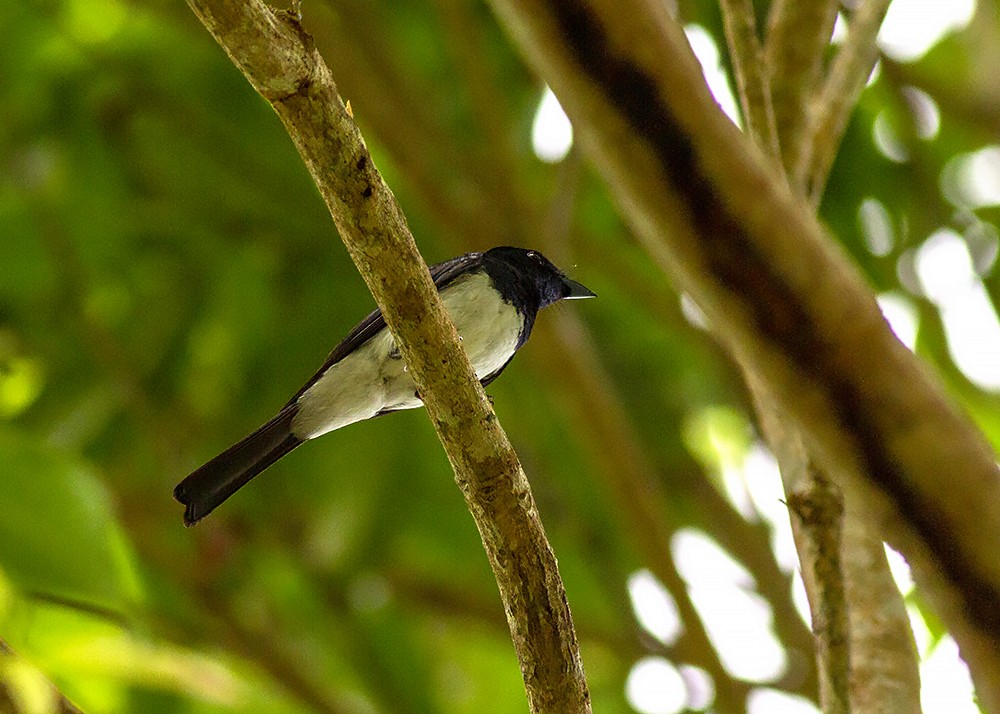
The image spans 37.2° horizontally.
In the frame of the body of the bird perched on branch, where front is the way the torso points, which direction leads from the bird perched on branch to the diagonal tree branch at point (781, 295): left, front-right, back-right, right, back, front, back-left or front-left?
right

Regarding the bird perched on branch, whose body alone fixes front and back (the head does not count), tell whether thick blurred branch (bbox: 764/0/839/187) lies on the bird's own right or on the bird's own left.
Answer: on the bird's own left

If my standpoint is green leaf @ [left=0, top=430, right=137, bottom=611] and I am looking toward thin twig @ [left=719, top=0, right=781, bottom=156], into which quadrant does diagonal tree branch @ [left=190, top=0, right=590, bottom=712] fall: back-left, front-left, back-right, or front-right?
front-right

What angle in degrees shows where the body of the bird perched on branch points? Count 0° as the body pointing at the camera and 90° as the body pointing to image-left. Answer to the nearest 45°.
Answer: approximately 270°

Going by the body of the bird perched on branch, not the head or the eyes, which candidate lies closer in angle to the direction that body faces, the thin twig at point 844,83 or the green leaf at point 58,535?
the thin twig
